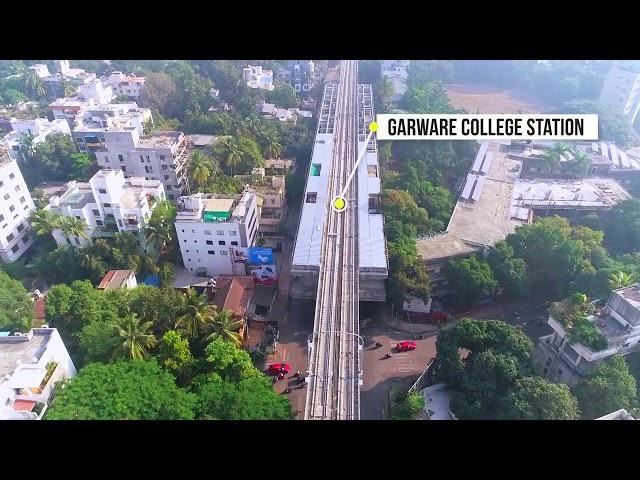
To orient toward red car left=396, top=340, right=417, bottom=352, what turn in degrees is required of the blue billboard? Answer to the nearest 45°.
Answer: approximately 45° to its left

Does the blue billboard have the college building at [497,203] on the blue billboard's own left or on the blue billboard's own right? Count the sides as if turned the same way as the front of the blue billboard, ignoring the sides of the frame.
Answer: on the blue billboard's own left

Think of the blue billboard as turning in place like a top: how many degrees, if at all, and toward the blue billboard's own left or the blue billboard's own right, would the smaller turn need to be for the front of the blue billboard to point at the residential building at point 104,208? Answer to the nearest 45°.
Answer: approximately 90° to the blue billboard's own right

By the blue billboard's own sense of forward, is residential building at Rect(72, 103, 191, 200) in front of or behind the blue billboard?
behind

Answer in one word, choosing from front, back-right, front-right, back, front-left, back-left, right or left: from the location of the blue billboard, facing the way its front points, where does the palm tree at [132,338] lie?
front-right

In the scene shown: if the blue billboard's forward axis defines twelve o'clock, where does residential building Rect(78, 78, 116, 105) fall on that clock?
The residential building is roughly at 5 o'clock from the blue billboard.

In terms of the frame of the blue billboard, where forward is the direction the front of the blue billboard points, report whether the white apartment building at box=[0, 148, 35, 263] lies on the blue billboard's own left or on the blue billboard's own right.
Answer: on the blue billboard's own right

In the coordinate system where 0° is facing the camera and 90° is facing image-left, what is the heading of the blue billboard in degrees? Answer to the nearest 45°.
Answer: approximately 0°

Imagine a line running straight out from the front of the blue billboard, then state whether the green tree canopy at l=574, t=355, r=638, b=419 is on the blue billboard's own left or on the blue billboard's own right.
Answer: on the blue billboard's own left

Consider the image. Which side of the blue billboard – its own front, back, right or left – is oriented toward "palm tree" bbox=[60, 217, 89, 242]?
right

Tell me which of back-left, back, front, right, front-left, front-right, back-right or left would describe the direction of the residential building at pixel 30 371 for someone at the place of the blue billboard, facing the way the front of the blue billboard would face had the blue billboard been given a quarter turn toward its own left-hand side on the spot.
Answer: back-right

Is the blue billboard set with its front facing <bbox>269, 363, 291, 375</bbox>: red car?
yes

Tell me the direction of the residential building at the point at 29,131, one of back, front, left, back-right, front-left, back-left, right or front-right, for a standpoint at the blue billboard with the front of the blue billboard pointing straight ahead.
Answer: back-right

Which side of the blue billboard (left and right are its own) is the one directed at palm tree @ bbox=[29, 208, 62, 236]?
right

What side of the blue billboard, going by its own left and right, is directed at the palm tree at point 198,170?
back

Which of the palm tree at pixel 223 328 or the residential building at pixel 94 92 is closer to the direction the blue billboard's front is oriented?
the palm tree
